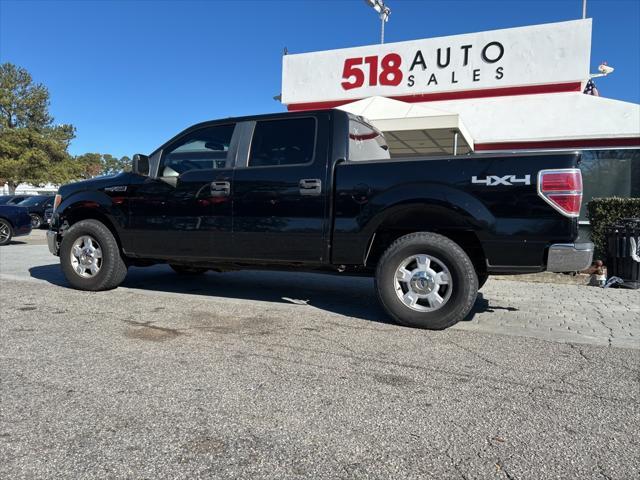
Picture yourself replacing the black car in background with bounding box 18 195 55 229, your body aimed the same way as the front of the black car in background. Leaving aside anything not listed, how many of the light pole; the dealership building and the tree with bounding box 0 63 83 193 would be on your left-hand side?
2

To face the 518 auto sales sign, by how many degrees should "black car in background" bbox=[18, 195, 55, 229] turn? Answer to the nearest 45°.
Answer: approximately 90° to its left

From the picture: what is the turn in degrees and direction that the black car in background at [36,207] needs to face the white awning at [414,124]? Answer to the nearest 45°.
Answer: approximately 90° to its left

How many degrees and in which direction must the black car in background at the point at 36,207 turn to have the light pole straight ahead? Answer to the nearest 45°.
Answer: approximately 90° to its left

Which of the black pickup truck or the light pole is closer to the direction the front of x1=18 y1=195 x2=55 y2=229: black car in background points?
the black pickup truck

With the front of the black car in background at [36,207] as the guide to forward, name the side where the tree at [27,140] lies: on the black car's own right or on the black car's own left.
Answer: on the black car's own right

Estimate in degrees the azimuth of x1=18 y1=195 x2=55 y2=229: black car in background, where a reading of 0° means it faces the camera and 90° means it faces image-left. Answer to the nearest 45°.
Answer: approximately 45°

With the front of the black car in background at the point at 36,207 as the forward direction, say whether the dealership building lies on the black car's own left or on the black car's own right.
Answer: on the black car's own left

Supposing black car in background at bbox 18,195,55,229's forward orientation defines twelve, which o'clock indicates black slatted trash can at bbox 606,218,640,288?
The black slatted trash can is roughly at 10 o'clock from the black car in background.

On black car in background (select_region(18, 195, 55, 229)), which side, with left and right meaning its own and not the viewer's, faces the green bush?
left
